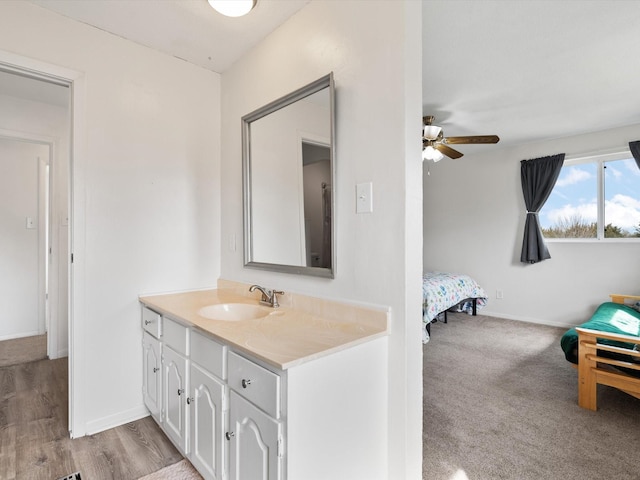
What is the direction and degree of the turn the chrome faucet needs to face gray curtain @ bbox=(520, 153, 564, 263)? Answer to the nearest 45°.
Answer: approximately 180°

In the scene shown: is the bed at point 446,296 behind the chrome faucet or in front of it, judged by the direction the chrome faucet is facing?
behind

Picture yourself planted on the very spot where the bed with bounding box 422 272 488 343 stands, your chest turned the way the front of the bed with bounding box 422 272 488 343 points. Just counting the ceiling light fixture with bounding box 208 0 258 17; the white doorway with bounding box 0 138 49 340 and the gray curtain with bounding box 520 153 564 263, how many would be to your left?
1

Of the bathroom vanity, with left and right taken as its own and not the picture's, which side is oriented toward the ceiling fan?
back

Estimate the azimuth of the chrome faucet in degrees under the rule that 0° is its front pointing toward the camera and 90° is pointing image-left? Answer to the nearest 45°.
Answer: approximately 45°

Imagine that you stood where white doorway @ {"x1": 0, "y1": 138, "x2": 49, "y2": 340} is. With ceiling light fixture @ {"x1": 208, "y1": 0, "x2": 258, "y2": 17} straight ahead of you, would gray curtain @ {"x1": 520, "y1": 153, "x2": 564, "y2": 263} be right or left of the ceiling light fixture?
left

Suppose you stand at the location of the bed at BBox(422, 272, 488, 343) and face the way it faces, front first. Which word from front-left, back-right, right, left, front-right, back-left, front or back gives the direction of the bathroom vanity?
front-right

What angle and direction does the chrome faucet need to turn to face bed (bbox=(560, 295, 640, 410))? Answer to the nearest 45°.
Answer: approximately 135° to its left

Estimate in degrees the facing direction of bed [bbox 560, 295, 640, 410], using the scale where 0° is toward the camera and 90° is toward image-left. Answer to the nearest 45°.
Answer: approximately 45°

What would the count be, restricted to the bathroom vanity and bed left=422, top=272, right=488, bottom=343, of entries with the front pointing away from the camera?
0

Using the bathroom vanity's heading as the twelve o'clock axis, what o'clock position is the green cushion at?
The green cushion is roughly at 7 o'clock from the bathroom vanity.

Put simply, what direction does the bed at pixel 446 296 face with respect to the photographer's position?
facing the viewer and to the right of the viewer

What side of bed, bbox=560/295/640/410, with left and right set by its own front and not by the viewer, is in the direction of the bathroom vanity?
front
